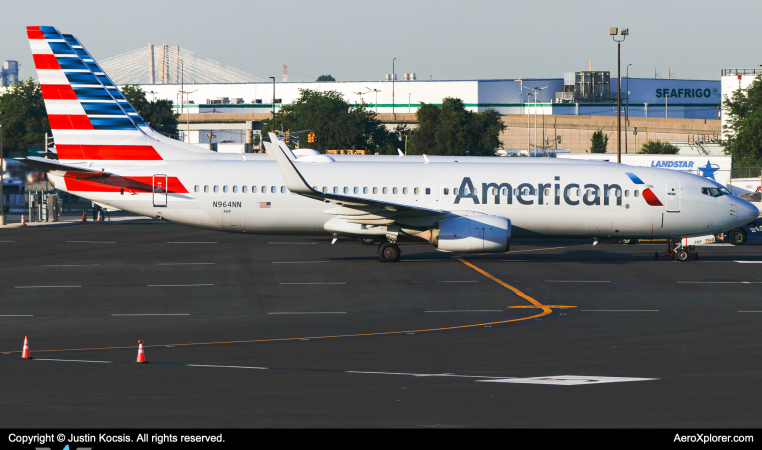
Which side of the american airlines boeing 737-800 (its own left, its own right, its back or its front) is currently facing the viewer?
right
